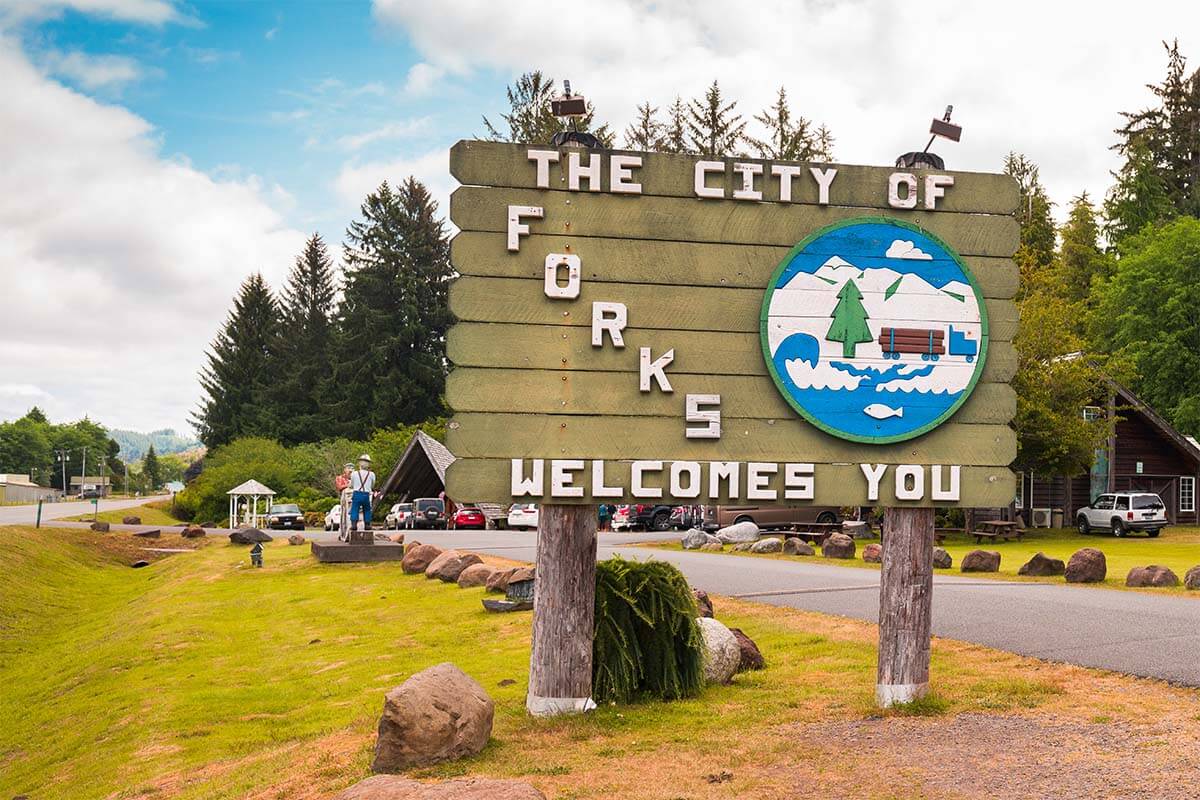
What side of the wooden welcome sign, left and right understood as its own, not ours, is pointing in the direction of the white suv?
back

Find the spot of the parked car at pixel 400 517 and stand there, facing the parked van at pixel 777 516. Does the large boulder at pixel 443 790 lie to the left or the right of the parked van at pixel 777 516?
right

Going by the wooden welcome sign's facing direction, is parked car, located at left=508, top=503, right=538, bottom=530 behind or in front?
behind

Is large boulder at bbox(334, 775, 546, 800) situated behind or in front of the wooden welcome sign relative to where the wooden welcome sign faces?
in front

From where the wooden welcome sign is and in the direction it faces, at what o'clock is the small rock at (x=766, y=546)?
The small rock is roughly at 6 o'clock from the wooden welcome sign.

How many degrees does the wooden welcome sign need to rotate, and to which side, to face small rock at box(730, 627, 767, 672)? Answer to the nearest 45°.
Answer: approximately 180°

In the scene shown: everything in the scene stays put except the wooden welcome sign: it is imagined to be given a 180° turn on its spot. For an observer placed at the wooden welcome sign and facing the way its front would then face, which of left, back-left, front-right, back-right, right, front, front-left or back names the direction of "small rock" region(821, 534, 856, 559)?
front

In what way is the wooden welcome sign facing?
toward the camera

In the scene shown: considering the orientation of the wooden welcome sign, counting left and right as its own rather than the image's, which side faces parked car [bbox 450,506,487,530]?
back
